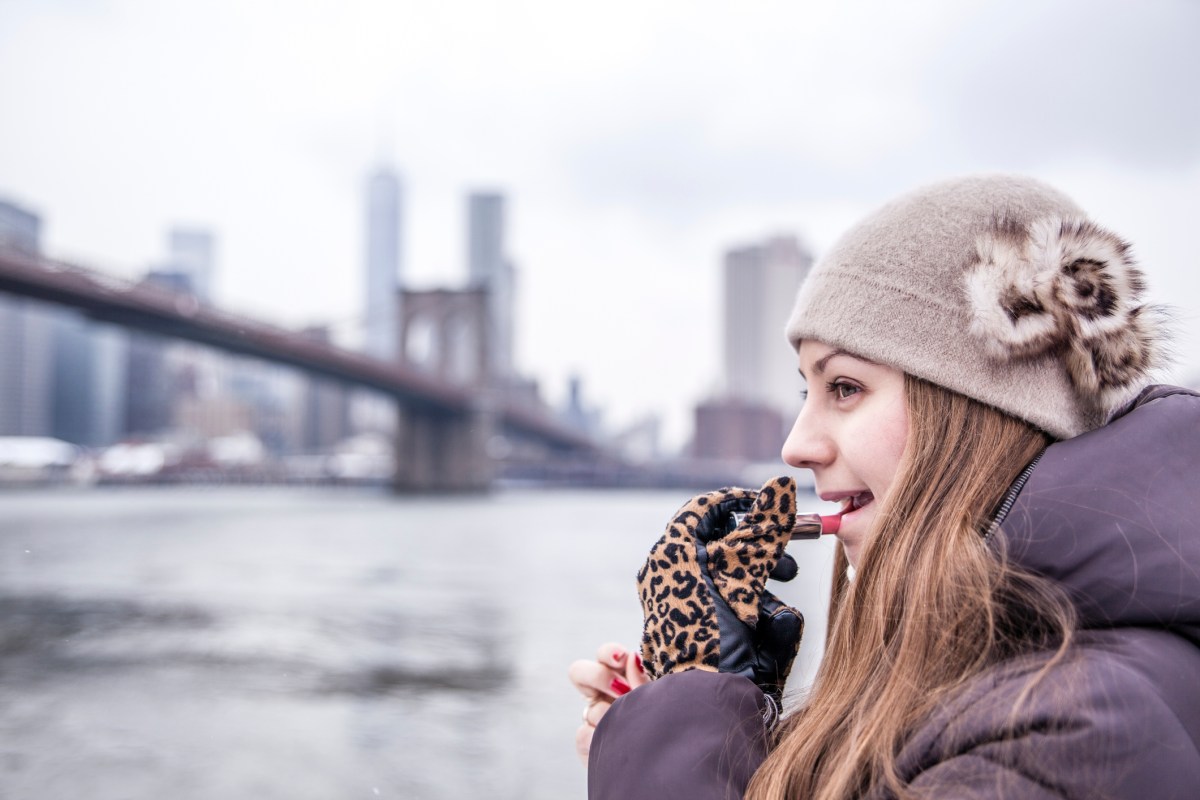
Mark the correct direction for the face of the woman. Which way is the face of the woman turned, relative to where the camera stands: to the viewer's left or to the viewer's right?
to the viewer's left

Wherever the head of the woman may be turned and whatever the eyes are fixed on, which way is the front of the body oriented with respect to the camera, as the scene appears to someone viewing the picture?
to the viewer's left

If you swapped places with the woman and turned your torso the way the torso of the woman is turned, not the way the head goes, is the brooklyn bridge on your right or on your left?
on your right
